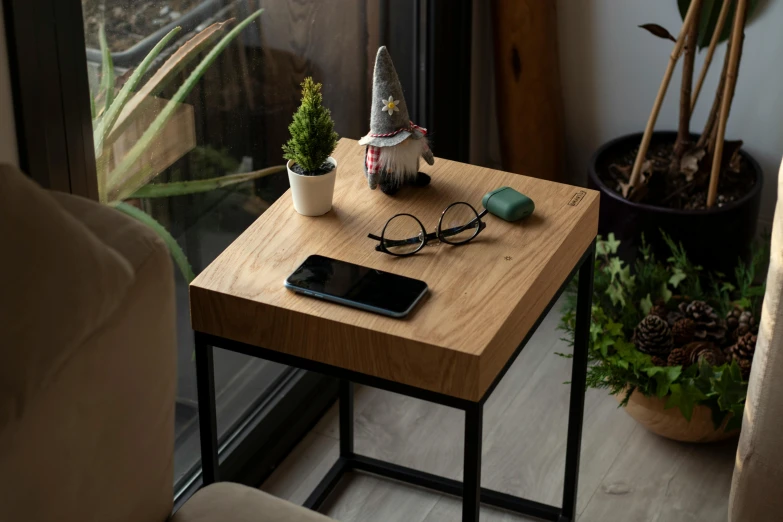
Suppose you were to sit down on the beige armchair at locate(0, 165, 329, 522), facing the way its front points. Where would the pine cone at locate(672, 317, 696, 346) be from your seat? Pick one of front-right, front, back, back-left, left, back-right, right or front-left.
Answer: left

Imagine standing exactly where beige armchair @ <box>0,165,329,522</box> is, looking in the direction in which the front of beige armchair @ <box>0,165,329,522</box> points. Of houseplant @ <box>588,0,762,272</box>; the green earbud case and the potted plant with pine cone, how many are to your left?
3

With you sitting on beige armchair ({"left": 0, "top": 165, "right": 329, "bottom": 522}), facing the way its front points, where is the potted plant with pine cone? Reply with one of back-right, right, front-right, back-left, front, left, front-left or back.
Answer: left

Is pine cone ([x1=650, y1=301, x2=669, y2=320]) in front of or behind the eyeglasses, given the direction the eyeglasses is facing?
behind

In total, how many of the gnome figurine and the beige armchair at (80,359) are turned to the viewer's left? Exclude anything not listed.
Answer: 0

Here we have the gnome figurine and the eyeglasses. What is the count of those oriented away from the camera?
0

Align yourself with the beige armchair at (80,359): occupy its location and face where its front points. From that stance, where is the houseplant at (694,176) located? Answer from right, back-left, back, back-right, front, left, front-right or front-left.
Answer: left

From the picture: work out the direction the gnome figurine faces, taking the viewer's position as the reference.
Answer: facing the viewer and to the right of the viewer

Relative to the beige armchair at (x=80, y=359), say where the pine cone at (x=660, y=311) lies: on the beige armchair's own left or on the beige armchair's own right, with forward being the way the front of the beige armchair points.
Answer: on the beige armchair's own left
